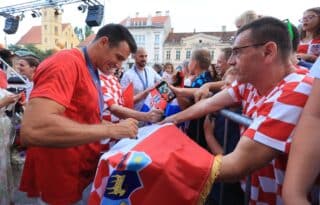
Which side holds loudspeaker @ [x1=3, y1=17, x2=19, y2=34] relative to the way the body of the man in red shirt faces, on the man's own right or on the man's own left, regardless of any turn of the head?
on the man's own left

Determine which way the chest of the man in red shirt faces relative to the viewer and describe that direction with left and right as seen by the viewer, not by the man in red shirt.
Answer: facing to the right of the viewer

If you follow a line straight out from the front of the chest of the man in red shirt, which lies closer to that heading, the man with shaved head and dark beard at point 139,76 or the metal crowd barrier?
the metal crowd barrier

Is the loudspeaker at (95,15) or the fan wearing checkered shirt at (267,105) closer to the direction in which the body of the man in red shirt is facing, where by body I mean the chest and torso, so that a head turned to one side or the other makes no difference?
the fan wearing checkered shirt

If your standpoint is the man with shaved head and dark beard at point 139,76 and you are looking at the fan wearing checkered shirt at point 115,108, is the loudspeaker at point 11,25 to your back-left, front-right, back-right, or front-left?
back-right
